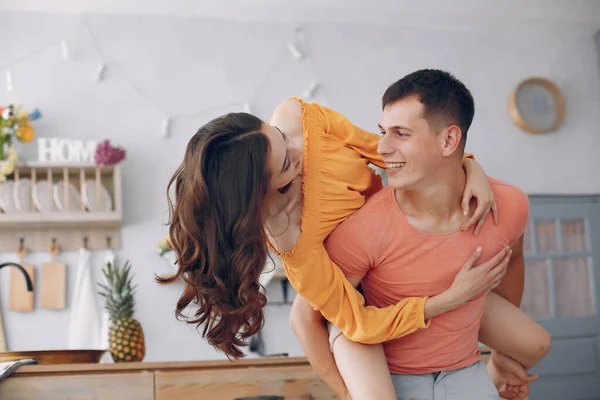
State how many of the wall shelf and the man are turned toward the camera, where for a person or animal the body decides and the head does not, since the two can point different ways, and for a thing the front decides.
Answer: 2

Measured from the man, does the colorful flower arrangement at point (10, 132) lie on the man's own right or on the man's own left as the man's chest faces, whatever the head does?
on the man's own right

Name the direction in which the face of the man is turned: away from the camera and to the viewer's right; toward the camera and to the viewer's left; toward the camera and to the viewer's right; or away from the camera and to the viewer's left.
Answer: toward the camera and to the viewer's left

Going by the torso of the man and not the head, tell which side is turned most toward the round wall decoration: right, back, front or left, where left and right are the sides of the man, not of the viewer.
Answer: back

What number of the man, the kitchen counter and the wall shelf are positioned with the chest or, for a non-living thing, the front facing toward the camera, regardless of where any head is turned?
3

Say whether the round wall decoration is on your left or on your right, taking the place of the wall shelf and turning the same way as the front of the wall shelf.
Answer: on your left

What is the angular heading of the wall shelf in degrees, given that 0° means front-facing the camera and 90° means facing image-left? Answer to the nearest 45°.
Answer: approximately 0°

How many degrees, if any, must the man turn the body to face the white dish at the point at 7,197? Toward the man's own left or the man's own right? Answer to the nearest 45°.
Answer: approximately 135° to the man's own right
